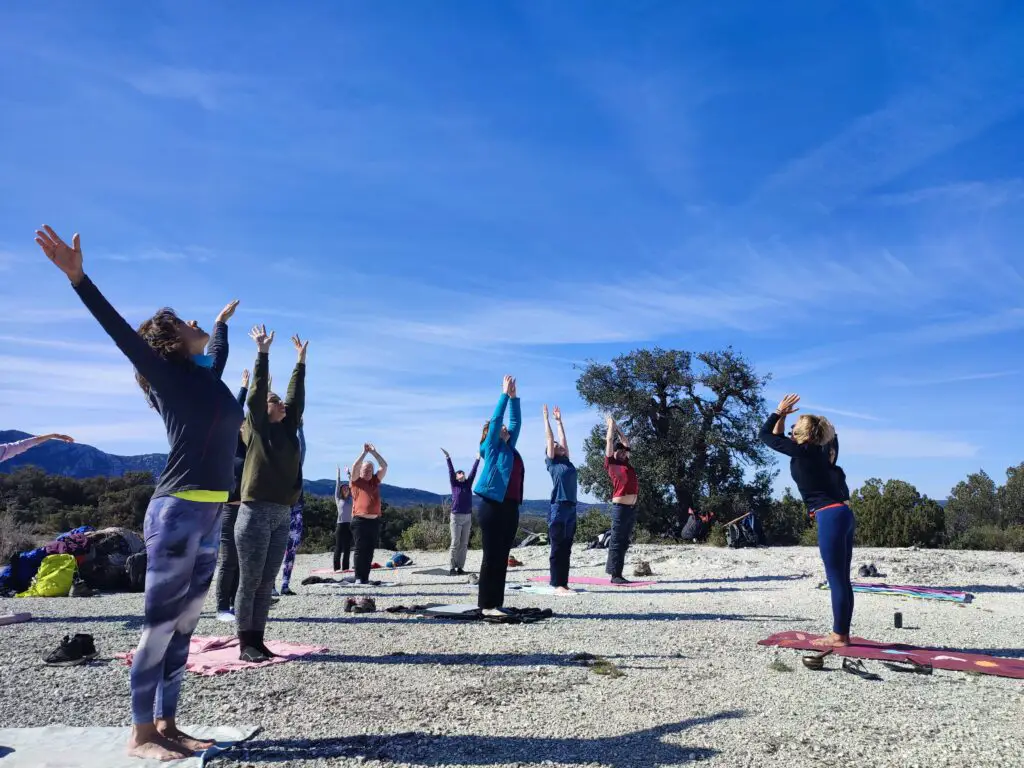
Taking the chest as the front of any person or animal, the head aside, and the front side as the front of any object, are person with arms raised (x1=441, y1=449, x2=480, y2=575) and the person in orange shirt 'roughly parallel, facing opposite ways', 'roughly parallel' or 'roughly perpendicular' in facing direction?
roughly parallel

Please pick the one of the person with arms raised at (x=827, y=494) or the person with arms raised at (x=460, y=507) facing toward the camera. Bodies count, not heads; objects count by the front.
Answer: the person with arms raised at (x=460, y=507)

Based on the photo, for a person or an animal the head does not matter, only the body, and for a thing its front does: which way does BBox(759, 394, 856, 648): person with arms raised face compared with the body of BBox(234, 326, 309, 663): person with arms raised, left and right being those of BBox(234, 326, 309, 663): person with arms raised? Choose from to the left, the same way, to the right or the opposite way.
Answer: the opposite way

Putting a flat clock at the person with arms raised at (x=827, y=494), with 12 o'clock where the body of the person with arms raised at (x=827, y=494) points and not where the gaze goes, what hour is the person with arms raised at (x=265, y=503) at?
the person with arms raised at (x=265, y=503) is roughly at 11 o'clock from the person with arms raised at (x=827, y=494).

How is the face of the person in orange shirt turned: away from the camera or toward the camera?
toward the camera

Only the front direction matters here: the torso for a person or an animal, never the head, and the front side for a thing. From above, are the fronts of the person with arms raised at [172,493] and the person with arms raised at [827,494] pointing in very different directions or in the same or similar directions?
very different directions

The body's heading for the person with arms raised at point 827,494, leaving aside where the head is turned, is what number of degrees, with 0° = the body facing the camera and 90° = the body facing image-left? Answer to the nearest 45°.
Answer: approximately 90°

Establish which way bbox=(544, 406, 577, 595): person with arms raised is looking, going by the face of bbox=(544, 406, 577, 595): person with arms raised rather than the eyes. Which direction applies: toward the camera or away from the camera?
toward the camera

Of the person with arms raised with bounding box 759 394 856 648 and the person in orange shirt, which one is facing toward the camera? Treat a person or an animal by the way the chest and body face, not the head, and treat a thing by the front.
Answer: the person in orange shirt

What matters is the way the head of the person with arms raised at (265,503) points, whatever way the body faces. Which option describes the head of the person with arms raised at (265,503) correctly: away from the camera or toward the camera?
toward the camera

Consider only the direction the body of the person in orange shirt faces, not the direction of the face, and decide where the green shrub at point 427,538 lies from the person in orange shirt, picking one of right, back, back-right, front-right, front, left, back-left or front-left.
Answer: back

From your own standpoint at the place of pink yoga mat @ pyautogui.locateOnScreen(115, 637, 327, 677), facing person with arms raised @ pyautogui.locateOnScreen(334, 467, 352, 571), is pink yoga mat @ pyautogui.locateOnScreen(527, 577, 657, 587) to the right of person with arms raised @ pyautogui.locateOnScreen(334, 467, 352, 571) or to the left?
right

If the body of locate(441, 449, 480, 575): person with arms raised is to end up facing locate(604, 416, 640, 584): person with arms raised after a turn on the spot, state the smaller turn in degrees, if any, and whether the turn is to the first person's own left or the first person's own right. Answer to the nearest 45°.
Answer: approximately 45° to the first person's own left

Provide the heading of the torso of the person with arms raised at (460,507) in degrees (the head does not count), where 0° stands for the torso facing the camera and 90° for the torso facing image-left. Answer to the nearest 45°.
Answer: approximately 0°

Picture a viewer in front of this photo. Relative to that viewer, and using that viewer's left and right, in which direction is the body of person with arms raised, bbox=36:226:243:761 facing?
facing the viewer and to the right of the viewer
